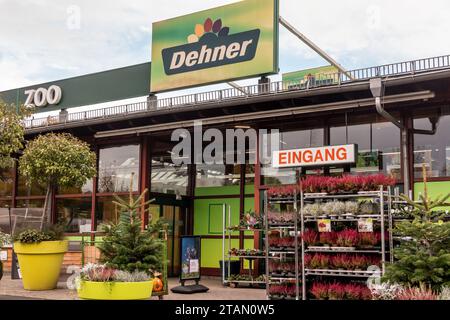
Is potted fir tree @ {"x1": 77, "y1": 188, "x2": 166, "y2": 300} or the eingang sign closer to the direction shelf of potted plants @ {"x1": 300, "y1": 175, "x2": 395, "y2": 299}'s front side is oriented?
the potted fir tree

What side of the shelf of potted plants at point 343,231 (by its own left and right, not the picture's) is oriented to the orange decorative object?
right

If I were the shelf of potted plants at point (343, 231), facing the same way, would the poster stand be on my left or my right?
on my right

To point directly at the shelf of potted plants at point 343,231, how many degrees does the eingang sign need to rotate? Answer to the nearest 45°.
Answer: approximately 45° to its left

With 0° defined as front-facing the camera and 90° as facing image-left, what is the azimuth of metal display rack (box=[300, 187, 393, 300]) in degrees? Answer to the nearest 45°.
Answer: approximately 0°

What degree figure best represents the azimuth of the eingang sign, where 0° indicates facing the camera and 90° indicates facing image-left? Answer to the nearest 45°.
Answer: approximately 45°
